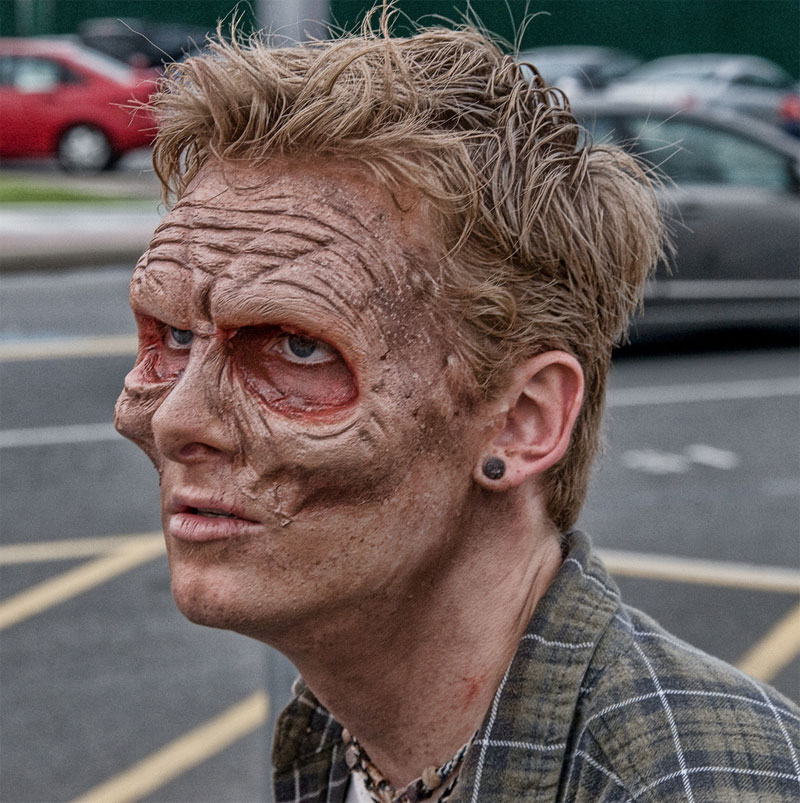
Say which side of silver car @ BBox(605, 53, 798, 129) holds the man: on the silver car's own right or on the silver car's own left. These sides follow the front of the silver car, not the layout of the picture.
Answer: on the silver car's own left

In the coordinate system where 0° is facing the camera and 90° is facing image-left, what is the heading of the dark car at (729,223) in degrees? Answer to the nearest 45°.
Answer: approximately 270°

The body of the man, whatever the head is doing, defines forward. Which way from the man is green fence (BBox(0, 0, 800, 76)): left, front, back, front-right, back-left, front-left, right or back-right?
back-right

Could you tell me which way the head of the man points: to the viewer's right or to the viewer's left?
to the viewer's left

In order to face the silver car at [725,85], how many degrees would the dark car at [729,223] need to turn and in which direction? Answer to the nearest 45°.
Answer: approximately 90° to its left

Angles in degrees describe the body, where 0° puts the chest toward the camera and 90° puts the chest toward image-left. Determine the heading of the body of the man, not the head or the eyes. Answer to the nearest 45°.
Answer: approximately 45°

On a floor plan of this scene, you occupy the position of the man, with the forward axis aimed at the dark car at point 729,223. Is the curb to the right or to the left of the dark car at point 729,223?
left

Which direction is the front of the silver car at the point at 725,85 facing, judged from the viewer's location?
facing to the left of the viewer
